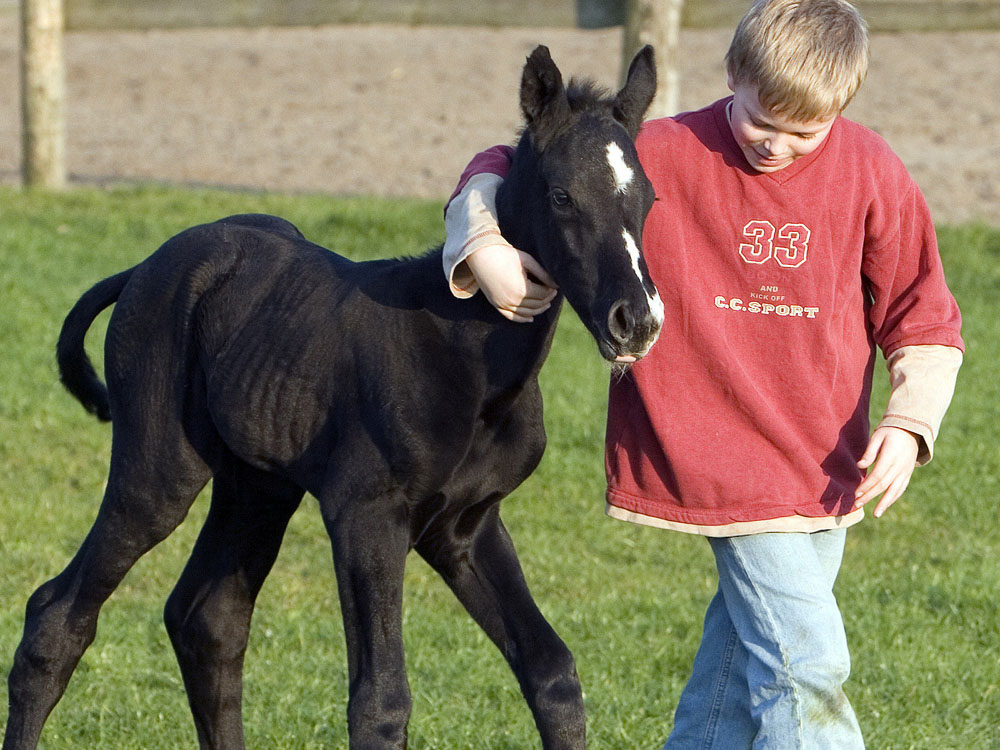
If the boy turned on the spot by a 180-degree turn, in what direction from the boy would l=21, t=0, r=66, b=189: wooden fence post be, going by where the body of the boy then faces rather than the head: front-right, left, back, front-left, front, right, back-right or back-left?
front-left

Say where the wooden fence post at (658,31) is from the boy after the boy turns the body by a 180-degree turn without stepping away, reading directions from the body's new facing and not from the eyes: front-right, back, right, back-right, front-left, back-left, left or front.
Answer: front

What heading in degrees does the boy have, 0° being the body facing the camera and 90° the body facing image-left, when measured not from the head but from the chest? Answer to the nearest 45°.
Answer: approximately 0°
